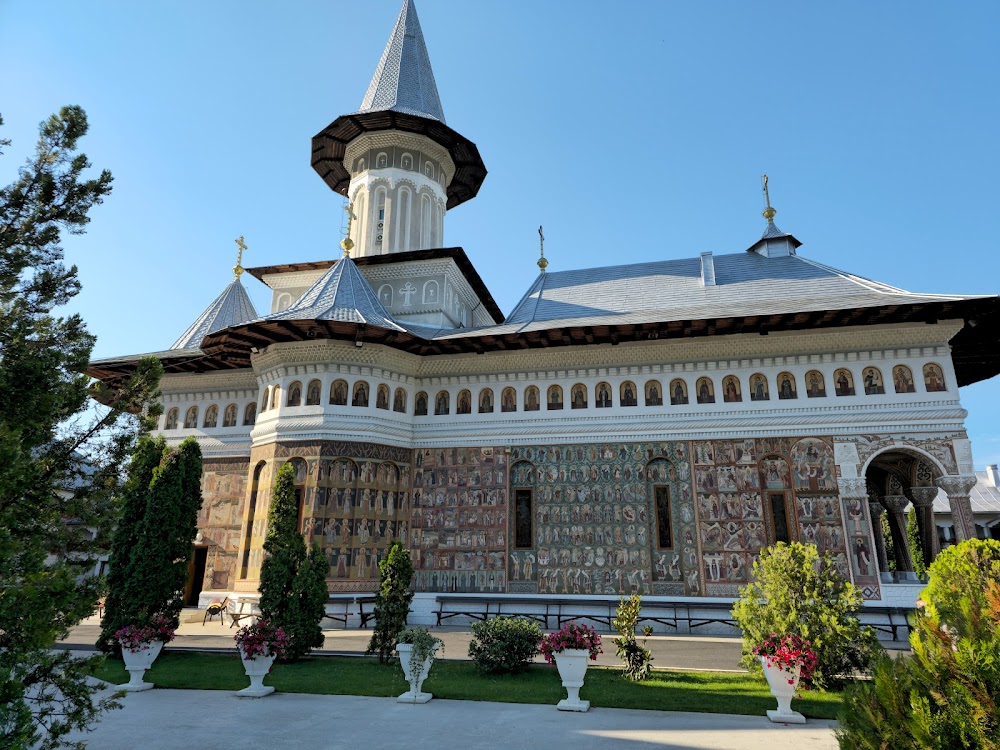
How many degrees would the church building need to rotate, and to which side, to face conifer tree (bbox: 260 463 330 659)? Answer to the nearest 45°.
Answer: approximately 135° to its right

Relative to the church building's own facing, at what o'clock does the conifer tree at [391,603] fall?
The conifer tree is roughly at 4 o'clock from the church building.

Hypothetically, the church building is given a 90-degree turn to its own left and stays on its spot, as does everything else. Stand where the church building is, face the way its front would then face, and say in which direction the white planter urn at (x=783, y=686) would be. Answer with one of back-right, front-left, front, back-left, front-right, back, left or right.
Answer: back

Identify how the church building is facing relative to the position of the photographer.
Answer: facing to the right of the viewer

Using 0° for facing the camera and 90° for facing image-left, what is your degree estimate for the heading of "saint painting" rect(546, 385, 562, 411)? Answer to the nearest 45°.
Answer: approximately 0°

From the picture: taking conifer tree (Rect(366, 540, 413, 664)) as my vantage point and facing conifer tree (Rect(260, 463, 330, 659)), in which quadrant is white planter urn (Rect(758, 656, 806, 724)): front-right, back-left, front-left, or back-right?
back-left

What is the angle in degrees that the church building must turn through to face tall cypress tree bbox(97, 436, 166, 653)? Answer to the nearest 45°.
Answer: approximately 135° to its right

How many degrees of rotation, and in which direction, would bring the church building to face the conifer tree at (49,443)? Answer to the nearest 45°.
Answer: approximately 135° to its right
